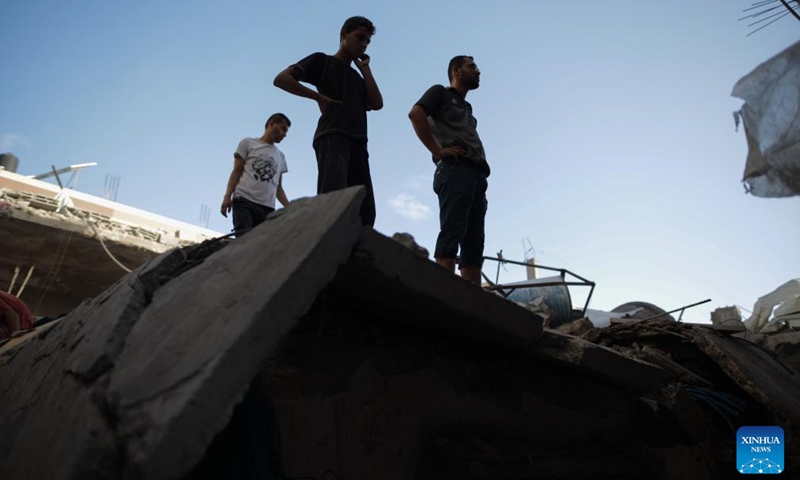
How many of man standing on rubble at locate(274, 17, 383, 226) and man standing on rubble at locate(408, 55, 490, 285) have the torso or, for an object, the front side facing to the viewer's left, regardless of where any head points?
0

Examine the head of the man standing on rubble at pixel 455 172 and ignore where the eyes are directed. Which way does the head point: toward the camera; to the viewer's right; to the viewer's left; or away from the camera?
to the viewer's right

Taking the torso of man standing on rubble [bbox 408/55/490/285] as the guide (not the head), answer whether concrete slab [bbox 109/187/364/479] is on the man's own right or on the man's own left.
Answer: on the man's own right

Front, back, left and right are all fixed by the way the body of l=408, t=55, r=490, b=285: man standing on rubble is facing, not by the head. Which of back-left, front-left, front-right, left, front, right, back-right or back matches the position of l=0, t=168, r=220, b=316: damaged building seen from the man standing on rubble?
back

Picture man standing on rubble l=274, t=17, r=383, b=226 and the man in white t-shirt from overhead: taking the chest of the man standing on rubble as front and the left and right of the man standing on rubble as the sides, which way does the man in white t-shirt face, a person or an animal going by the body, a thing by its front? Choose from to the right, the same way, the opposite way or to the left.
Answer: the same way

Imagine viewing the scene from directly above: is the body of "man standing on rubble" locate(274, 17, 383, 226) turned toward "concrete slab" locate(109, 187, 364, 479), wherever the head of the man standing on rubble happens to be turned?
no

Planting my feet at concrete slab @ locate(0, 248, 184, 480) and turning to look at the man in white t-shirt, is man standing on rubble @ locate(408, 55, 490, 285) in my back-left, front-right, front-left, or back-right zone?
front-right

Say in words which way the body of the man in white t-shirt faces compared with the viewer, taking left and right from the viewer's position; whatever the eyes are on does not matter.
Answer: facing the viewer and to the right of the viewer

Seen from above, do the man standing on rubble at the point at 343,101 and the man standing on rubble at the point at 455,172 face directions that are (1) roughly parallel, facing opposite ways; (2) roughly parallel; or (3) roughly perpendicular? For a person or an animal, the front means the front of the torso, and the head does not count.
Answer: roughly parallel

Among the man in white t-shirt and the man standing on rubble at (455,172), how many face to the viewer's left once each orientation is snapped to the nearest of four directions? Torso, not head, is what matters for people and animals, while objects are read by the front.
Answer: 0

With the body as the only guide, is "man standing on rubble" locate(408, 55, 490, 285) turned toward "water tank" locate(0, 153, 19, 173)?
no

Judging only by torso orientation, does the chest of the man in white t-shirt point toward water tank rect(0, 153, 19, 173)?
no

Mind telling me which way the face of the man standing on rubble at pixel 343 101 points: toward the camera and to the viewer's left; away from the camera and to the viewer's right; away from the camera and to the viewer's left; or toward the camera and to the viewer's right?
toward the camera and to the viewer's right
